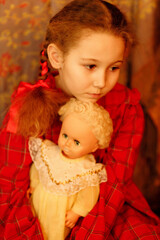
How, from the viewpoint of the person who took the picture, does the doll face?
facing the viewer and to the left of the viewer
